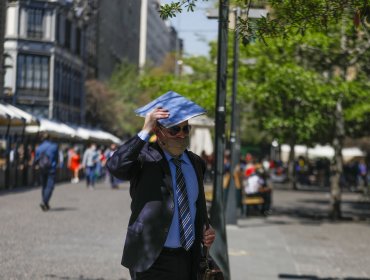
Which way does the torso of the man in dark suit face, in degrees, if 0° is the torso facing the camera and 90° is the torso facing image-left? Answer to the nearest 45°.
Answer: approximately 315°

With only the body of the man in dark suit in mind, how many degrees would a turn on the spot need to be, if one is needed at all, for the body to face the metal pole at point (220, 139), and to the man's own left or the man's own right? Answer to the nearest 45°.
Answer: approximately 135° to the man's own left

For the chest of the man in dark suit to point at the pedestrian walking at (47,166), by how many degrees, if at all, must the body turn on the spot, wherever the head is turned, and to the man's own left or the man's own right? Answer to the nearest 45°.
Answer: approximately 135° to the man's own left

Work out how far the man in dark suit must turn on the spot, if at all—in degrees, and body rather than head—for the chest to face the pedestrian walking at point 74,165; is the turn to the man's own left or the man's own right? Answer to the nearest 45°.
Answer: approximately 135° to the man's own left
